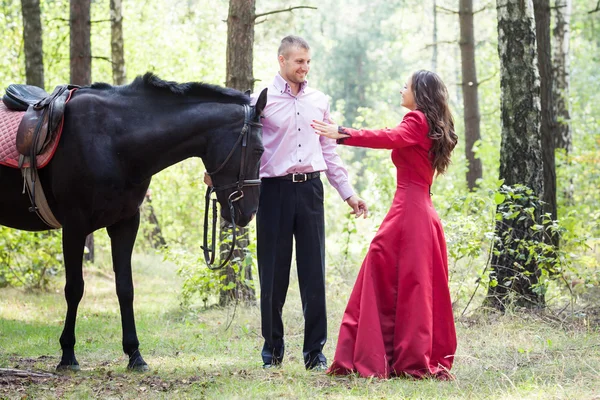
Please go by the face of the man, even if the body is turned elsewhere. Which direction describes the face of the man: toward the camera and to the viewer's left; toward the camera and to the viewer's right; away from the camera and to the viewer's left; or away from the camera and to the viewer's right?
toward the camera and to the viewer's right

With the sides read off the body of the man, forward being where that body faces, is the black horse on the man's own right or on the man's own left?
on the man's own right

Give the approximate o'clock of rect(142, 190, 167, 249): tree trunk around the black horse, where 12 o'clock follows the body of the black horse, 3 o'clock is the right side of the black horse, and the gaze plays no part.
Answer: The tree trunk is roughly at 9 o'clock from the black horse.

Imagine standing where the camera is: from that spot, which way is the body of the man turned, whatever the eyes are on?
toward the camera

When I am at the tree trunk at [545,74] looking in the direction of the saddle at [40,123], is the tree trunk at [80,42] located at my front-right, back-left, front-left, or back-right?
front-right

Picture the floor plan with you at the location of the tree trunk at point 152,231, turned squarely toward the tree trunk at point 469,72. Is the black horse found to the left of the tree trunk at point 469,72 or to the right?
right

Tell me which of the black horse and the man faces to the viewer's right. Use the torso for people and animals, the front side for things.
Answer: the black horse

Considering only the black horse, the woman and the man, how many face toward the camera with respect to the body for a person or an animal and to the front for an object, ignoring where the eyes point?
1

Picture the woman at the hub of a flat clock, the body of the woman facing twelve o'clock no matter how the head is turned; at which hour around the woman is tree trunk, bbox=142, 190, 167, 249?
The tree trunk is roughly at 2 o'clock from the woman.

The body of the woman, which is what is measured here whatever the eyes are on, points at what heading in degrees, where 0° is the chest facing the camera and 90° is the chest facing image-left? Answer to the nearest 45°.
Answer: approximately 90°

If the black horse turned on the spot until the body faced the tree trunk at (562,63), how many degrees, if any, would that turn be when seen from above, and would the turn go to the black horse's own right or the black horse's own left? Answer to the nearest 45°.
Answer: approximately 45° to the black horse's own left

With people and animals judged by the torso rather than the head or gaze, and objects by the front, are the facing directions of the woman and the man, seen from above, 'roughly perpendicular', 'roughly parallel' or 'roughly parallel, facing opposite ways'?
roughly perpendicular

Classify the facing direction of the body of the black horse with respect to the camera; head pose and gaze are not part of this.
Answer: to the viewer's right

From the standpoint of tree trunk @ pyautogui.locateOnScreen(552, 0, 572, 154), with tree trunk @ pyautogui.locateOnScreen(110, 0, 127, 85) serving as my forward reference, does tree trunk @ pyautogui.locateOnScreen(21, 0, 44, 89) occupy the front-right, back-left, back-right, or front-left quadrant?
front-left
